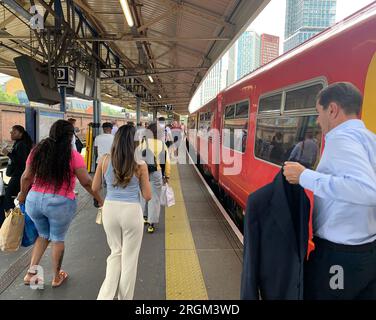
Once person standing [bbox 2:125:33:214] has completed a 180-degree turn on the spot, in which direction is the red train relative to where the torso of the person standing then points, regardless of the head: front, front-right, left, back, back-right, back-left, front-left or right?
front-right

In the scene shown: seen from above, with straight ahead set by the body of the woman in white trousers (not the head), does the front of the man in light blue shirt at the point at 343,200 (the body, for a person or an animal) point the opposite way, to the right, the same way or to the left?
the same way

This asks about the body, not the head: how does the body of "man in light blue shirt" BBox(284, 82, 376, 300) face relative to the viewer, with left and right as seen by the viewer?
facing away from the viewer and to the left of the viewer

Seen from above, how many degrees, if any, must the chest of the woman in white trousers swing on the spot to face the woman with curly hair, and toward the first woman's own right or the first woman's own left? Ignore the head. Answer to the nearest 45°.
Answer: approximately 45° to the first woman's own left

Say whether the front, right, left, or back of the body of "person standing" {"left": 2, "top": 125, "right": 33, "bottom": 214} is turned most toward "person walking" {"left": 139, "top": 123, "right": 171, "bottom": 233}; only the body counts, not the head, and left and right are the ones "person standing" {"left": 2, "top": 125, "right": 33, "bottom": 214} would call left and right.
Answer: back

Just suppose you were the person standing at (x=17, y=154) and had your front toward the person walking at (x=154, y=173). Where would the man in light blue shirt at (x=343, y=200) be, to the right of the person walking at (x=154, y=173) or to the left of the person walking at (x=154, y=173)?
right

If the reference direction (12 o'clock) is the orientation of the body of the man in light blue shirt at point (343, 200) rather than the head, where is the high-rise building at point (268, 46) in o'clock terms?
The high-rise building is roughly at 1 o'clock from the man in light blue shirt.

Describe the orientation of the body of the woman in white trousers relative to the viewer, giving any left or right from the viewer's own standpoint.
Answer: facing away from the viewer

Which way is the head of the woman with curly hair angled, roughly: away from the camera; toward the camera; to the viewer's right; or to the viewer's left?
away from the camera

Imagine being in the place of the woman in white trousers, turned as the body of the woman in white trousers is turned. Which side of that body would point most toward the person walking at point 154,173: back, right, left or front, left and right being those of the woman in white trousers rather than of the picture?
front

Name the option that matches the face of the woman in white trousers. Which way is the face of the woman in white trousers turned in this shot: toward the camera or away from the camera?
away from the camera

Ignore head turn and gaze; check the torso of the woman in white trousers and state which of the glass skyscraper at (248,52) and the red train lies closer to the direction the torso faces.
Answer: the glass skyscraper

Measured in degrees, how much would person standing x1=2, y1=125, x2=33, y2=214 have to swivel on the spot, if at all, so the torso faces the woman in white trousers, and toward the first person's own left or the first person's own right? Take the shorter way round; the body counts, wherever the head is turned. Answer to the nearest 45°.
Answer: approximately 90° to the first person's own left

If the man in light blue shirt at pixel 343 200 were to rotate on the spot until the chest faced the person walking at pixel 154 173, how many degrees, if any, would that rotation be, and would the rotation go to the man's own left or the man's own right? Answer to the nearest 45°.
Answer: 0° — they already face them

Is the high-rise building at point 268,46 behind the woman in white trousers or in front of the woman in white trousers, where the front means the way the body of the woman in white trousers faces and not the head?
in front
